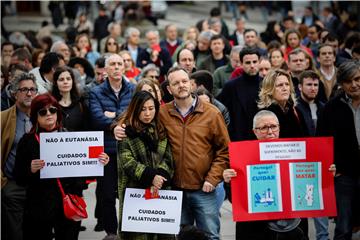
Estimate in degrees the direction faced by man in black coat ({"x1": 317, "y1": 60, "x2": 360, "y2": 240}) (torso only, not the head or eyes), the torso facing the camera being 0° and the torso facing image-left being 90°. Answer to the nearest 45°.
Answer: approximately 315°

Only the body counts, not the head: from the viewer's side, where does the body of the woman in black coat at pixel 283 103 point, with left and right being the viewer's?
facing the viewer and to the right of the viewer

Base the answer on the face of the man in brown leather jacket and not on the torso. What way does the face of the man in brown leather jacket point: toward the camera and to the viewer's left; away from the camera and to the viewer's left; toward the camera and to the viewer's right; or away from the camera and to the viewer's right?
toward the camera and to the viewer's right

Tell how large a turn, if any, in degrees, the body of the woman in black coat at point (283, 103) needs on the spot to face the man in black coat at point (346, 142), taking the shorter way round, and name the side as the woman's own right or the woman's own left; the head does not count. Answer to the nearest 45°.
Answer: approximately 45° to the woman's own left

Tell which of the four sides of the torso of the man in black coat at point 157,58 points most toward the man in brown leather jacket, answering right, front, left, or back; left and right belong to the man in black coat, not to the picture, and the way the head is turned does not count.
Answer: front

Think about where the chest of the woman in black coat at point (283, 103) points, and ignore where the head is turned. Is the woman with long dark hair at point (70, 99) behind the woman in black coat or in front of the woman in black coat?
behind

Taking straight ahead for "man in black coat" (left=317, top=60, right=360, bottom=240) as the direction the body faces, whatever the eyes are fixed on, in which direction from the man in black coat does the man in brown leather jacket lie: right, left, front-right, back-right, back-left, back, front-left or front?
right

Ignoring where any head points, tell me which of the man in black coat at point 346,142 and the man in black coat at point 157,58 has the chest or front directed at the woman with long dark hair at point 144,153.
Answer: the man in black coat at point 157,58
